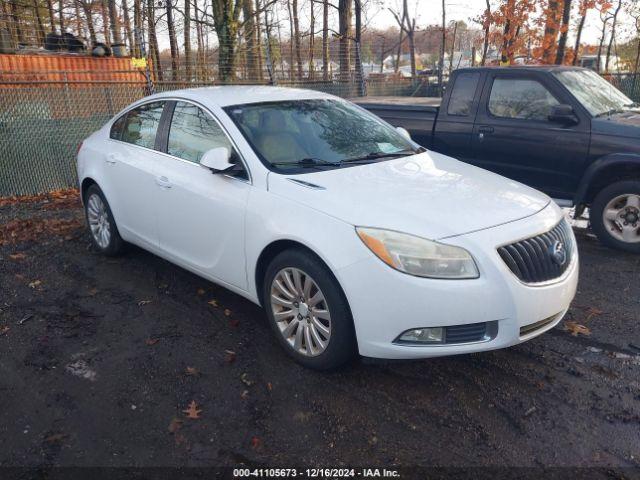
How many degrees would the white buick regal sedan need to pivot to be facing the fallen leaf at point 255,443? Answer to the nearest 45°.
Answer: approximately 90° to its right

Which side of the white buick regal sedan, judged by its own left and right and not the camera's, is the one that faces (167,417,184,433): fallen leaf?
right

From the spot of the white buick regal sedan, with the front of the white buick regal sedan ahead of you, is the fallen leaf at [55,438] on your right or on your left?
on your right

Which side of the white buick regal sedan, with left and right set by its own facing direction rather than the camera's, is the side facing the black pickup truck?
left

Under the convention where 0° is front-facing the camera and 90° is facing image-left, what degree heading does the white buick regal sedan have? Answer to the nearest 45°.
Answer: approximately 315°

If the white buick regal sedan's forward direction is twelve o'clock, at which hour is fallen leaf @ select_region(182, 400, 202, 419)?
The fallen leaf is roughly at 3 o'clock from the white buick regal sedan.
